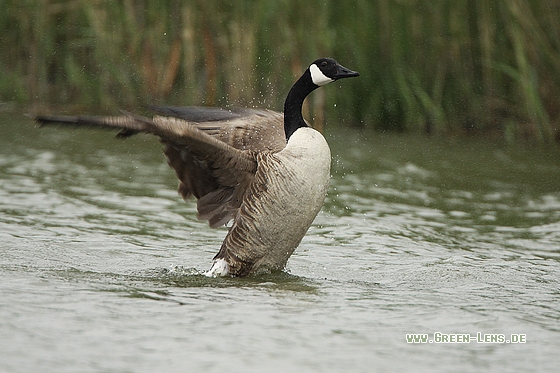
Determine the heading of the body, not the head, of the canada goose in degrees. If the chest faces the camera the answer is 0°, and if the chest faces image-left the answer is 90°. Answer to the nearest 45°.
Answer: approximately 270°
